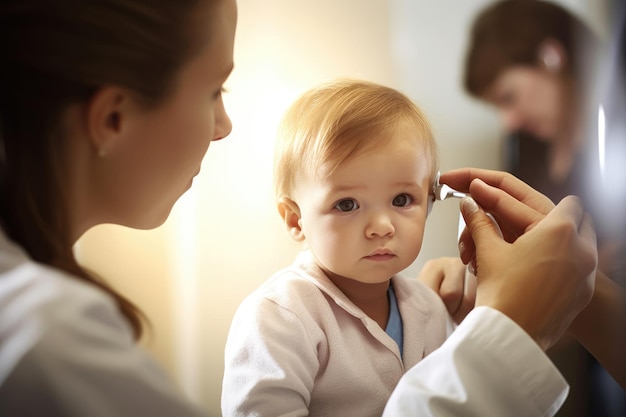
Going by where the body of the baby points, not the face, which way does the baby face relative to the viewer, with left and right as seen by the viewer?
facing the viewer and to the right of the viewer

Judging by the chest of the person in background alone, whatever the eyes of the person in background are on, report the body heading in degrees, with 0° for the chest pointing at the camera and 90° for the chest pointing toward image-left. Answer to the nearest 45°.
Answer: approximately 90°

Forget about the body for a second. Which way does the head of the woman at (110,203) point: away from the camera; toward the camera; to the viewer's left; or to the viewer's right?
to the viewer's right

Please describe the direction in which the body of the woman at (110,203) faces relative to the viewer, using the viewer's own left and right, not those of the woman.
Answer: facing away from the viewer and to the right of the viewer

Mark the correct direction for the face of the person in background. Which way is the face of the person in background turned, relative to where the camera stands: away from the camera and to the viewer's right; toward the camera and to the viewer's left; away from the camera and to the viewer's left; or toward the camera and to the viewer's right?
toward the camera and to the viewer's left

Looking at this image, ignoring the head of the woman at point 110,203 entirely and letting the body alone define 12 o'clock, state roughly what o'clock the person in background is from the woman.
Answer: The person in background is roughly at 12 o'clock from the woman.

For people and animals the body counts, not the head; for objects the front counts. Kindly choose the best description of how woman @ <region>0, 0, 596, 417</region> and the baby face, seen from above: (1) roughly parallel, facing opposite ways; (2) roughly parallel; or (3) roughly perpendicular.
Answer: roughly perpendicular
